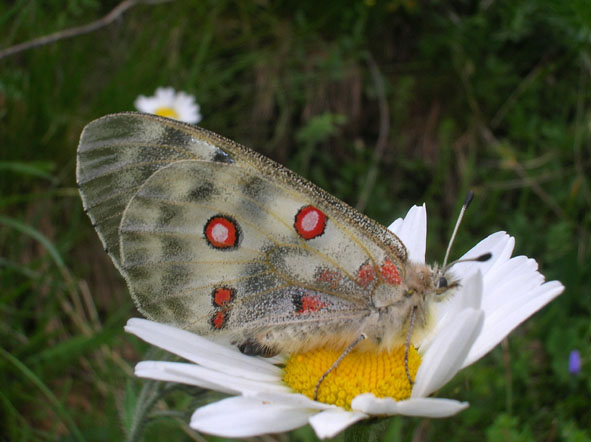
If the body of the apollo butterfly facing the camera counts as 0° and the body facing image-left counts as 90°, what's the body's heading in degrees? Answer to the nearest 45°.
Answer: approximately 270°

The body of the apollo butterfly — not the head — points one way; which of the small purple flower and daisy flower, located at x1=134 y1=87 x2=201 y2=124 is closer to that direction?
the small purple flower

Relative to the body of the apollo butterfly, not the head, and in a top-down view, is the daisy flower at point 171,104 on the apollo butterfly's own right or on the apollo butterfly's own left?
on the apollo butterfly's own left
